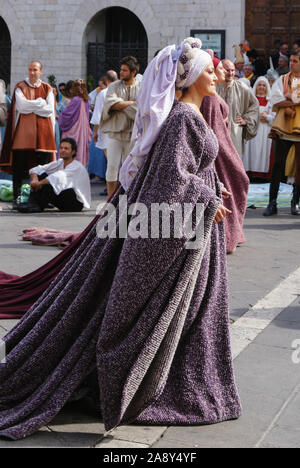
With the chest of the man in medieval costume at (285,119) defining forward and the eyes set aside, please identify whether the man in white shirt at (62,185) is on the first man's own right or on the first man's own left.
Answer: on the first man's own right

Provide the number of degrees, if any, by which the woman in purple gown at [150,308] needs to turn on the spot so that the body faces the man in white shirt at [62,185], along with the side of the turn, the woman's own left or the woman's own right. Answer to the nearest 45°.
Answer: approximately 90° to the woman's own left

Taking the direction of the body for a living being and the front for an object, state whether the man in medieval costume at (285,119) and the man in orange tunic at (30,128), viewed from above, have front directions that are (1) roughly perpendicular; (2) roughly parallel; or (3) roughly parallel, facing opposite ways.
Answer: roughly parallel

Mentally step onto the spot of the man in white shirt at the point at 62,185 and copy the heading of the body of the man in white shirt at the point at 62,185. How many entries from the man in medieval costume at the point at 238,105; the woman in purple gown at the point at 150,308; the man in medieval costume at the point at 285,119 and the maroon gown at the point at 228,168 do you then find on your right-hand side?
0

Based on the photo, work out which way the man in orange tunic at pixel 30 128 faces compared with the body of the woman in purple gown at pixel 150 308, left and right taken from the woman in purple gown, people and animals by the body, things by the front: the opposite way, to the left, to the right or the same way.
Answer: to the right

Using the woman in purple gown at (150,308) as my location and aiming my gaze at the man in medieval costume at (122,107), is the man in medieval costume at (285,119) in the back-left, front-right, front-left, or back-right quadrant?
front-right

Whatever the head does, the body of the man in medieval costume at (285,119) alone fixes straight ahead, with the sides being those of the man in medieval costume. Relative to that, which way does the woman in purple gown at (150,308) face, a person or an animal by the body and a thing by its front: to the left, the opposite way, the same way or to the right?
to the left

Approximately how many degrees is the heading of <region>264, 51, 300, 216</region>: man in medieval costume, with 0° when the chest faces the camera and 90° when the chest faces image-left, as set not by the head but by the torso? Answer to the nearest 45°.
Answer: approximately 0°

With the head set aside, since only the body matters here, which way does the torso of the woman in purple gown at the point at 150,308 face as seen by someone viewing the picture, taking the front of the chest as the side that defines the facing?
to the viewer's right

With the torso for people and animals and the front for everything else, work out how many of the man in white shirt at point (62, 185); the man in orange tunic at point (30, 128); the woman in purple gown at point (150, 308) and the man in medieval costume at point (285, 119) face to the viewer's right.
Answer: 1

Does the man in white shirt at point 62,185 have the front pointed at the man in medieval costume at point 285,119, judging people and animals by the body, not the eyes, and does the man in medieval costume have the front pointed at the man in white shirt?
no

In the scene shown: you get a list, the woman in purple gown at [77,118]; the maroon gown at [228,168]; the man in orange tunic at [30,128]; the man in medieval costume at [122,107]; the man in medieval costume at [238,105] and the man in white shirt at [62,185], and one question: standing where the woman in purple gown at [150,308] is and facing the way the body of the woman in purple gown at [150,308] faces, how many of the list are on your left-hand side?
6

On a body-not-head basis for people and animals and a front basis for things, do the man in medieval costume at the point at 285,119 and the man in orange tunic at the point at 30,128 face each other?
no

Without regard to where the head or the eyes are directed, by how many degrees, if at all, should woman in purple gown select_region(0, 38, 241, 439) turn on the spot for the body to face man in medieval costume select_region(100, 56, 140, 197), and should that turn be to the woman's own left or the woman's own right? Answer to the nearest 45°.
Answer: approximately 90° to the woman's own left

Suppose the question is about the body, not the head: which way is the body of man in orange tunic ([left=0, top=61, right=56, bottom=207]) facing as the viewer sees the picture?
toward the camera
